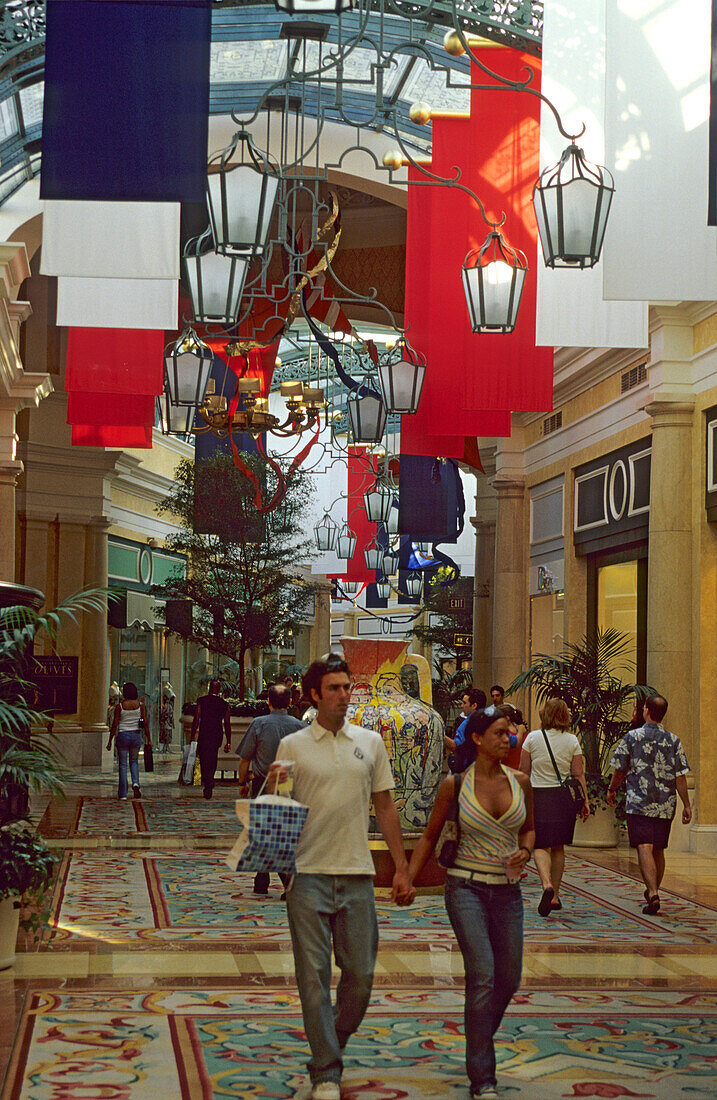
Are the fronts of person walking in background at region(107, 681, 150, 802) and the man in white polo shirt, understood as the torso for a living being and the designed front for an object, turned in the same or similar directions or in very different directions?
very different directions

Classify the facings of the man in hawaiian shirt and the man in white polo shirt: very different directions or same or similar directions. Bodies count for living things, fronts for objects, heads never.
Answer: very different directions

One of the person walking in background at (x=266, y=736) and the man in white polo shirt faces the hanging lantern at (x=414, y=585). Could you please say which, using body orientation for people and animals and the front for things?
the person walking in background

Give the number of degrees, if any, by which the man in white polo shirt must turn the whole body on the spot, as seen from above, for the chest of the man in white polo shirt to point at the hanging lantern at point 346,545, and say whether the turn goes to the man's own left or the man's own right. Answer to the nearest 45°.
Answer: approximately 180°

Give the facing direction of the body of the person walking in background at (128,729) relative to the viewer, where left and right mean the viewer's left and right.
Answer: facing away from the viewer

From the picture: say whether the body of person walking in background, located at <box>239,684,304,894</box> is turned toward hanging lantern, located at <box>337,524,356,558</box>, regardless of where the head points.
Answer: yes

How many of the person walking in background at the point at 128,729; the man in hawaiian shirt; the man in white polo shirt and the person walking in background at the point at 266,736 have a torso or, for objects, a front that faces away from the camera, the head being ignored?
3

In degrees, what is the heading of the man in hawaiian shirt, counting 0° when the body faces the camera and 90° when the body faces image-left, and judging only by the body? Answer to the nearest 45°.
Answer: approximately 180°

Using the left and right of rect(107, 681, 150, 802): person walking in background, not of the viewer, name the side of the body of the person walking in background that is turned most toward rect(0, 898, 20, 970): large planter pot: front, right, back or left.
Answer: back

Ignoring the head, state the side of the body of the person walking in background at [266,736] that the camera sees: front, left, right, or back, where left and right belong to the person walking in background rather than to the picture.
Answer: back
